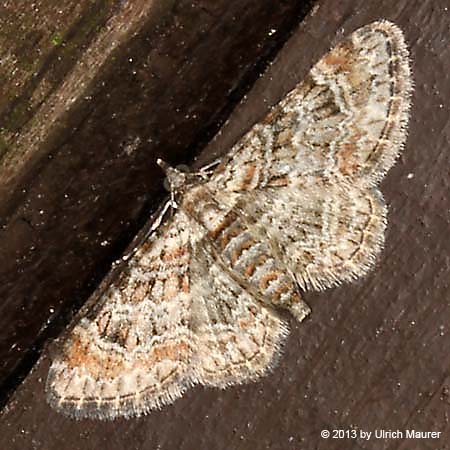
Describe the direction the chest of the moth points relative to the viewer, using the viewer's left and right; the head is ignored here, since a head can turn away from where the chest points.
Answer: facing away from the viewer and to the left of the viewer
